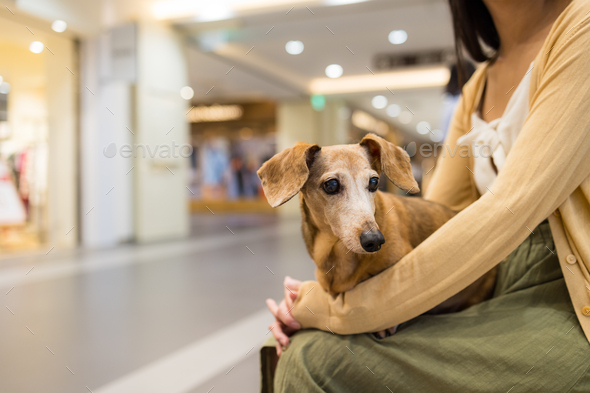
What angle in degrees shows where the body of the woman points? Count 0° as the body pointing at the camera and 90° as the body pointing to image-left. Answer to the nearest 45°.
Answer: approximately 45°

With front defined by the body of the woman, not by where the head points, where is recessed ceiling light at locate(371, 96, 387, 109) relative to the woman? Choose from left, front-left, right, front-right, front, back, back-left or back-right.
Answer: back-right

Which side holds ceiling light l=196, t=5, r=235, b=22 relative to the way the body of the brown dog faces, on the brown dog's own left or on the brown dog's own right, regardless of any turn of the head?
on the brown dog's own right

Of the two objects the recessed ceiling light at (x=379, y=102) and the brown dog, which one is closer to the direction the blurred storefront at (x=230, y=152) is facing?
the brown dog

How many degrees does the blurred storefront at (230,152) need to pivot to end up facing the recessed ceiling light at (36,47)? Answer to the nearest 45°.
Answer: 0° — it already faces it

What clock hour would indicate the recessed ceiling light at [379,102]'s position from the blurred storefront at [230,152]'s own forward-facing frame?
The recessed ceiling light is roughly at 10 o'clock from the blurred storefront.

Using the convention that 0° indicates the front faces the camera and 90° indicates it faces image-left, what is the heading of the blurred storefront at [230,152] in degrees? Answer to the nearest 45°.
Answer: approximately 0°

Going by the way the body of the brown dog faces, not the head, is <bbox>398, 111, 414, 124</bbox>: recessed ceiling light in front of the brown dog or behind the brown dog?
behind

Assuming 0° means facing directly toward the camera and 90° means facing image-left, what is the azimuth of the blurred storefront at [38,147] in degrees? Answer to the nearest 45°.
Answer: approximately 315°

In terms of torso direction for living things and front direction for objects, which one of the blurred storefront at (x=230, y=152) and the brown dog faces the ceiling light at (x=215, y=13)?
the blurred storefront

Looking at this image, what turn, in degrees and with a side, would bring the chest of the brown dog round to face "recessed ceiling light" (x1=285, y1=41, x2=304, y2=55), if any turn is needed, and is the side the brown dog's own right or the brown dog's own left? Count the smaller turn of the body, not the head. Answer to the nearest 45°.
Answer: approximately 135° to the brown dog's own right
